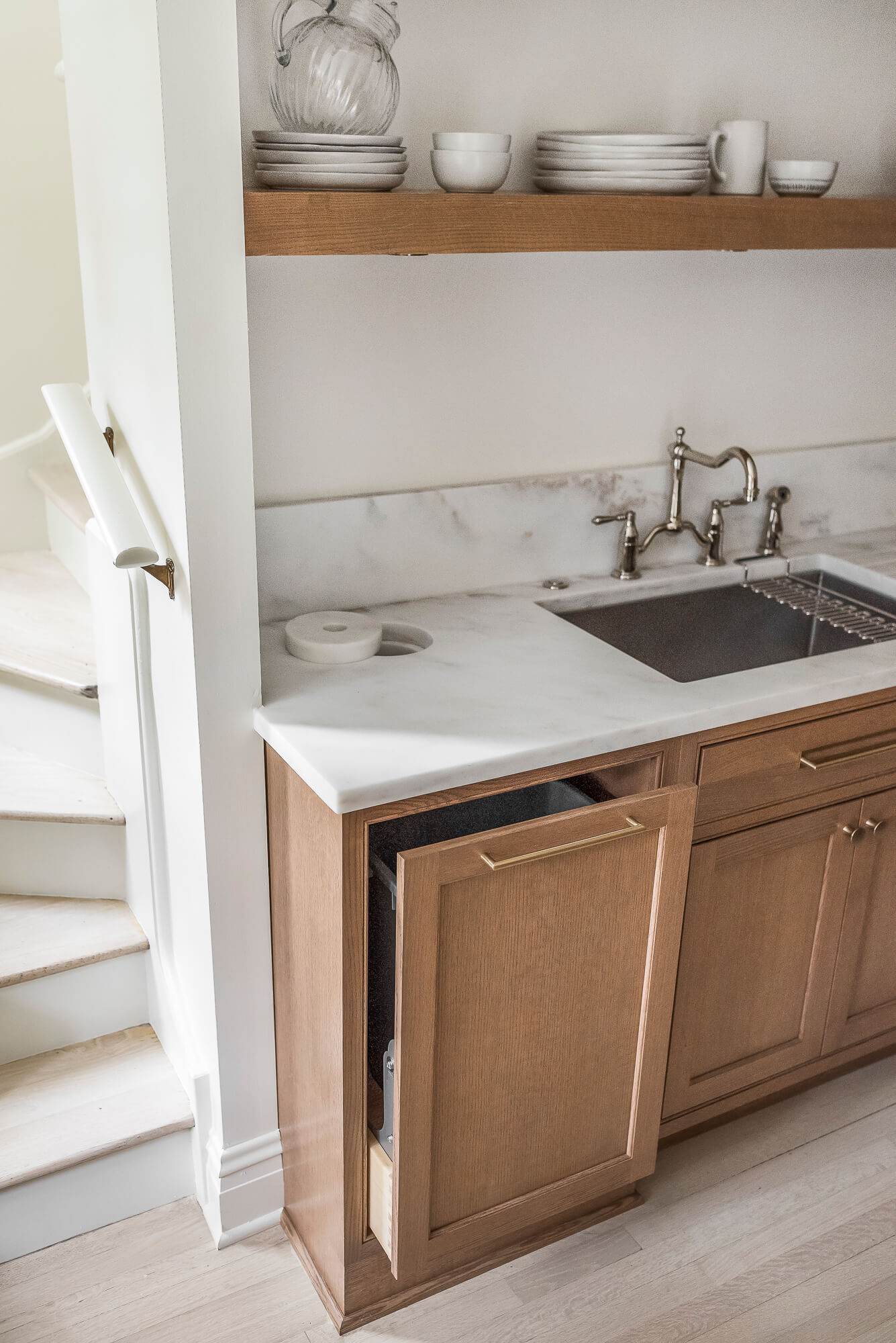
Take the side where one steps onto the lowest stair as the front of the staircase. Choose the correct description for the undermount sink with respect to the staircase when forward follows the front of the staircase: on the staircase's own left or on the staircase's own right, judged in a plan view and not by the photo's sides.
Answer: on the staircase's own left

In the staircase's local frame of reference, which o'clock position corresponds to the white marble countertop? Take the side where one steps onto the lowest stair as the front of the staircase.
The white marble countertop is roughly at 10 o'clock from the staircase.

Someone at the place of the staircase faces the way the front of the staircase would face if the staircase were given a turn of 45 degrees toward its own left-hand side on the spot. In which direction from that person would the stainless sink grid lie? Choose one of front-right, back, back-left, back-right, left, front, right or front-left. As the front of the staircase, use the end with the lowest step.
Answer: front-left

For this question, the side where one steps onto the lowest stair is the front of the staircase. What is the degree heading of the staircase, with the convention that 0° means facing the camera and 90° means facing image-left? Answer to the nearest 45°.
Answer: approximately 0°

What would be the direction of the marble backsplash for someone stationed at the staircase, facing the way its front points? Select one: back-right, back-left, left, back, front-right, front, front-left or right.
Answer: left

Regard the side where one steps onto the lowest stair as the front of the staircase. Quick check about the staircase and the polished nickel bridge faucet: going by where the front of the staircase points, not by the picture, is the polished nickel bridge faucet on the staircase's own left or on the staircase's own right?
on the staircase's own left

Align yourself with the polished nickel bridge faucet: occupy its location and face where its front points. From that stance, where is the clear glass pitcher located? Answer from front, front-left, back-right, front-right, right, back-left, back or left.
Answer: right
